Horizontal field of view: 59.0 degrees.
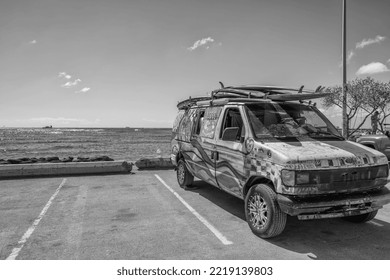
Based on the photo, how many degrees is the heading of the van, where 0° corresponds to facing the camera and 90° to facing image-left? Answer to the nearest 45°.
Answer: approximately 315°

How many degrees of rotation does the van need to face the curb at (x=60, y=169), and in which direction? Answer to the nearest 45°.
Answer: approximately 180°
